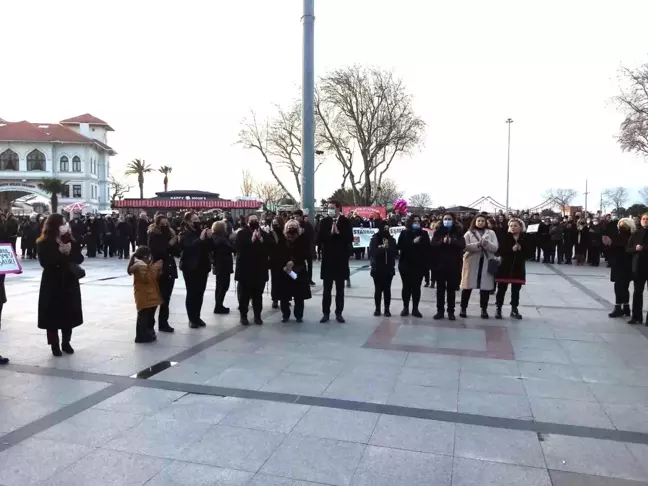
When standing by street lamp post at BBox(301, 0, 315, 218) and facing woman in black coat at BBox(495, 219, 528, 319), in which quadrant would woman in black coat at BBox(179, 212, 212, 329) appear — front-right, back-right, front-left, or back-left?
front-right

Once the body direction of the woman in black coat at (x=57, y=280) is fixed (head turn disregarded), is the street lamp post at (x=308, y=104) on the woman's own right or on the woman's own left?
on the woman's own left

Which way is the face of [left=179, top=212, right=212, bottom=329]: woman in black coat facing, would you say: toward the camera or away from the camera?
toward the camera

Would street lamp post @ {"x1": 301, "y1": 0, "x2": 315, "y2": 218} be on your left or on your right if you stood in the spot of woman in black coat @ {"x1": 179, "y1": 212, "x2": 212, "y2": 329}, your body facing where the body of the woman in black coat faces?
on your left

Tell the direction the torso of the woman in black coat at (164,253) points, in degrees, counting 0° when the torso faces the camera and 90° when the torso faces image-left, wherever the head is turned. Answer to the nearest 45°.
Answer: approximately 315°

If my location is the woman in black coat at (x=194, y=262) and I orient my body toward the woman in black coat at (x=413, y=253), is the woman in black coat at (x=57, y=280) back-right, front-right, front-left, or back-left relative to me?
back-right

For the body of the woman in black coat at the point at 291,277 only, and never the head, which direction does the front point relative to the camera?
toward the camera

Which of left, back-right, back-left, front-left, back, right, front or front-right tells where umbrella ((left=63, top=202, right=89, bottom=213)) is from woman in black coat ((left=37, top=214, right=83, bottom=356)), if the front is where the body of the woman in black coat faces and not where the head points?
back-left

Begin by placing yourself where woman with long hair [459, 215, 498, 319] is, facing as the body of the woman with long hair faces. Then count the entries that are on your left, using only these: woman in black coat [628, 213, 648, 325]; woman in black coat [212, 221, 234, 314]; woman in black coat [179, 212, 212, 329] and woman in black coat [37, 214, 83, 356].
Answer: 1

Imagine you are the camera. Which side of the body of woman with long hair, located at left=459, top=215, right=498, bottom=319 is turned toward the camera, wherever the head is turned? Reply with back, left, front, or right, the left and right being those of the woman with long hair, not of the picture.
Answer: front

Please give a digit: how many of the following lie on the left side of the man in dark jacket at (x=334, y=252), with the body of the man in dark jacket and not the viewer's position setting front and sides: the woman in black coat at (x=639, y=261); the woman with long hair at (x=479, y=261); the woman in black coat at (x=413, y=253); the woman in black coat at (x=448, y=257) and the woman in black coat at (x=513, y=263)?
5

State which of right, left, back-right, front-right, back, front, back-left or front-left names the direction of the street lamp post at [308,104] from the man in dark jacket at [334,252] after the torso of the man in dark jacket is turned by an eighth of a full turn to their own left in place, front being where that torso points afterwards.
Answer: back-left

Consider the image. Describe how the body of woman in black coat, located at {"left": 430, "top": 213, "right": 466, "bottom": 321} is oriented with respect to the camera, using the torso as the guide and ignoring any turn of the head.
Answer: toward the camera
